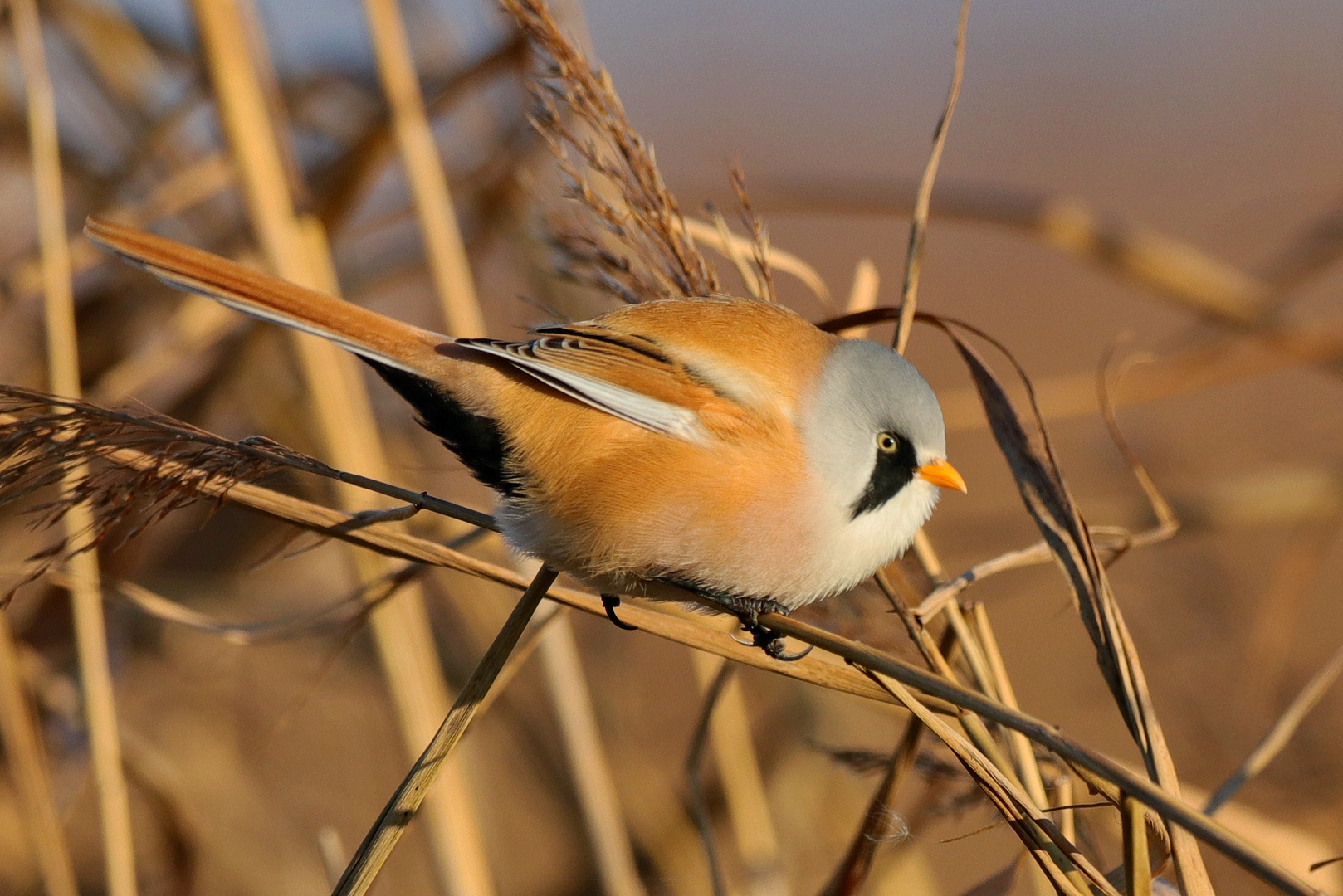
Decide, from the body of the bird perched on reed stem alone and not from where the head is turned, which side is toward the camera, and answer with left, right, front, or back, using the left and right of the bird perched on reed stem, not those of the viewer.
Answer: right

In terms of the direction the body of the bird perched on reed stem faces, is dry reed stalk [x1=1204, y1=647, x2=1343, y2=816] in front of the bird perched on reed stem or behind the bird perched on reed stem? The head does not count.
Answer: in front

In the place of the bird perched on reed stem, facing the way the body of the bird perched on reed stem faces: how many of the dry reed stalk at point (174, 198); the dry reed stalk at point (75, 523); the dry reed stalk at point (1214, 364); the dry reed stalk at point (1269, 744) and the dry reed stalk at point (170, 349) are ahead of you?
2

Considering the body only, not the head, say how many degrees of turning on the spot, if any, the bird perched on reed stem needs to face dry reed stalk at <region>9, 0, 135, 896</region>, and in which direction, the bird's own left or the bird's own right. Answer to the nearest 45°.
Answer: approximately 135° to the bird's own left

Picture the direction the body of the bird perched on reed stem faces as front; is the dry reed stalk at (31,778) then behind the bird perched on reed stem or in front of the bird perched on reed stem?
behind

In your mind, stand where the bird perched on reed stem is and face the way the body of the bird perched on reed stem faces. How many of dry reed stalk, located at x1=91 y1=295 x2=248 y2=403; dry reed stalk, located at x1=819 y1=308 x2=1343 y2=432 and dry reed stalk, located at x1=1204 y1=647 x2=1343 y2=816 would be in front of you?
2
